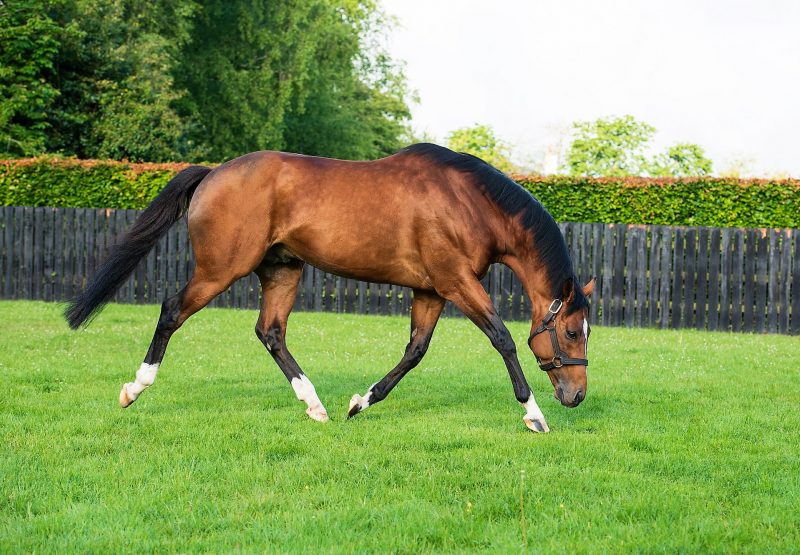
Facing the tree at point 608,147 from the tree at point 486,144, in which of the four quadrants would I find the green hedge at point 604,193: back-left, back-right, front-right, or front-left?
front-right

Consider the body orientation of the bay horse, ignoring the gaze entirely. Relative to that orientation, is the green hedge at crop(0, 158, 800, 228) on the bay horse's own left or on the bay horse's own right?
on the bay horse's own left

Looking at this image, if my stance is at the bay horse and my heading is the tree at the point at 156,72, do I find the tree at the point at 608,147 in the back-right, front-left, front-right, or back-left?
front-right

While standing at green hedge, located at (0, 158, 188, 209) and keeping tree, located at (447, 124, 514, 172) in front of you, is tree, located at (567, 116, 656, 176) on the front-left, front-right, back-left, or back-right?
front-right

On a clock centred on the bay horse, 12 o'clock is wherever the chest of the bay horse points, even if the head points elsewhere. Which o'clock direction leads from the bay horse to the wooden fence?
The wooden fence is roughly at 10 o'clock from the bay horse.

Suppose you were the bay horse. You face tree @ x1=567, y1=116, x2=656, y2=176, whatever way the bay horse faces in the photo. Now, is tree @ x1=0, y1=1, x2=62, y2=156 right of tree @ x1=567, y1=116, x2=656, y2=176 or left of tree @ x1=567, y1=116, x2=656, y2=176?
left

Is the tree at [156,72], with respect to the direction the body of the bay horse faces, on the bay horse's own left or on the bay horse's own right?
on the bay horse's own left

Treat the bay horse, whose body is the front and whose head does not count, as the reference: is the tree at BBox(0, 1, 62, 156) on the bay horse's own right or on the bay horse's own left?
on the bay horse's own left

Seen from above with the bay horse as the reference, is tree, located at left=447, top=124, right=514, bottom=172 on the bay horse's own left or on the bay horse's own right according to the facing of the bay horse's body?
on the bay horse's own left

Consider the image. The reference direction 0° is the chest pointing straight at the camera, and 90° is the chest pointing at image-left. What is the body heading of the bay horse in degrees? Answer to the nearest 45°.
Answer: approximately 270°
